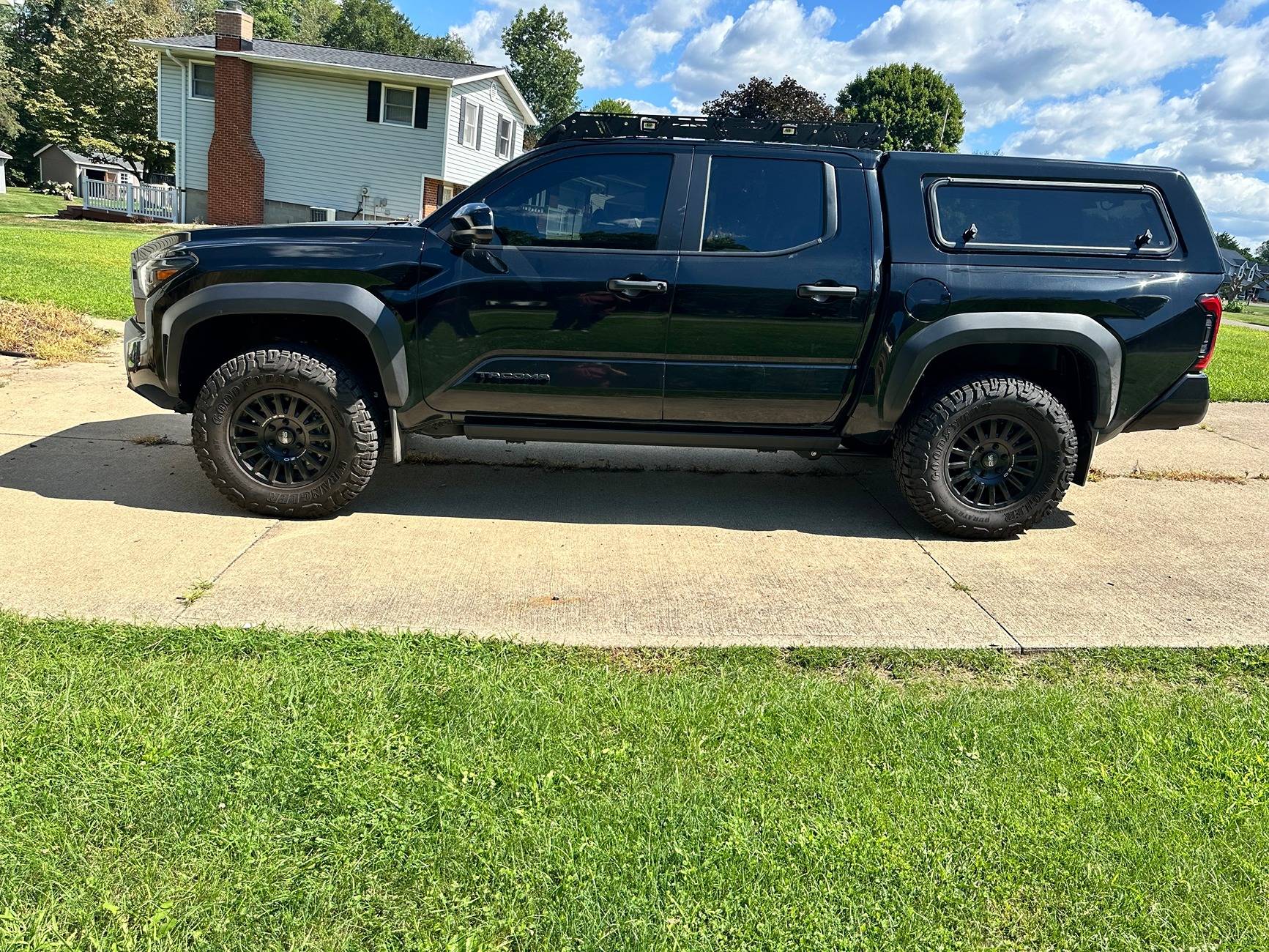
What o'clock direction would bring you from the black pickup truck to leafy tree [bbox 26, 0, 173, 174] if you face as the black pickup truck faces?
The leafy tree is roughly at 2 o'clock from the black pickup truck.

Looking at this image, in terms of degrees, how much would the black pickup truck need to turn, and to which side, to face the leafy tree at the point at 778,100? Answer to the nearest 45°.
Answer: approximately 90° to its right

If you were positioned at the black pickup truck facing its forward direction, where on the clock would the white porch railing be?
The white porch railing is roughly at 2 o'clock from the black pickup truck.

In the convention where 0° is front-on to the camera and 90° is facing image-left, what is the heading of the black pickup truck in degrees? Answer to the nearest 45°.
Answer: approximately 90°

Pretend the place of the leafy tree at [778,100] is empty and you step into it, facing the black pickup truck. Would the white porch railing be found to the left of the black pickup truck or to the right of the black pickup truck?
right

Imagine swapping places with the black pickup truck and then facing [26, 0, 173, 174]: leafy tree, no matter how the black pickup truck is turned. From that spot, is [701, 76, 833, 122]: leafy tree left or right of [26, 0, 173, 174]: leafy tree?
right

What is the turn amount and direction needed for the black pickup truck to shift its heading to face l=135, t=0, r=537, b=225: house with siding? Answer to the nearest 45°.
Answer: approximately 45° to its right
